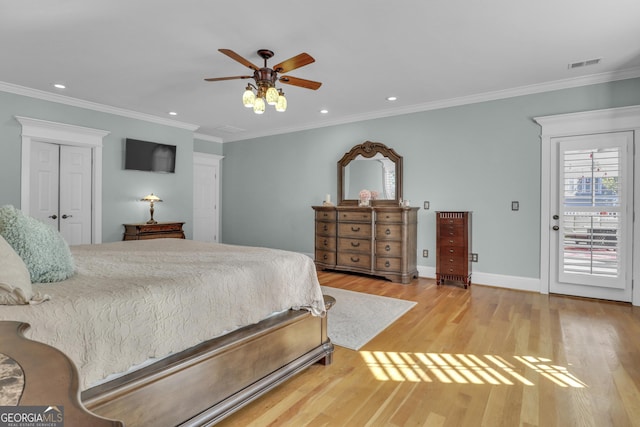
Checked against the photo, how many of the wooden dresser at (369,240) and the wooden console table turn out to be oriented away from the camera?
0

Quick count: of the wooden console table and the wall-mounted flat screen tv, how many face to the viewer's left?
0

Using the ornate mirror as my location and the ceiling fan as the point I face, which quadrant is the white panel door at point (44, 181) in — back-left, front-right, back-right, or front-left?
front-right

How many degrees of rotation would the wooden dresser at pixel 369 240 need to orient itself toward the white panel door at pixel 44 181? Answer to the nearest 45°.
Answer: approximately 45° to its right

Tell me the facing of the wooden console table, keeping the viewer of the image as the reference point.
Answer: facing the viewer and to the right of the viewer

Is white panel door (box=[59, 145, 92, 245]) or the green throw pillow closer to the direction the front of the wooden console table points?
the green throw pillow

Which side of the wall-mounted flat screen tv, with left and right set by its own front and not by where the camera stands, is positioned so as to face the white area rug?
front

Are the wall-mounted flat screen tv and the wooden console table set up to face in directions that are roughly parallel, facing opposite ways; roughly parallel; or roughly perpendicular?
roughly parallel

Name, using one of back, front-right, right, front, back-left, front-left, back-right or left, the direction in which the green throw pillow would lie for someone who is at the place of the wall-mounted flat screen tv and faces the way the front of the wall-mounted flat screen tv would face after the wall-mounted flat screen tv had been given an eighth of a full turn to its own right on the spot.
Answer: front

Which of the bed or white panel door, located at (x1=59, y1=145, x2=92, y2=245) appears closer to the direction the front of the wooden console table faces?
the bed

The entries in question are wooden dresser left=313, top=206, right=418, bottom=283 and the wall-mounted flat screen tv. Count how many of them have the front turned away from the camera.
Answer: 0

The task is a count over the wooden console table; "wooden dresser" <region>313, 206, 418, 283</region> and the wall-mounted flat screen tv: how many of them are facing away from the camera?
0

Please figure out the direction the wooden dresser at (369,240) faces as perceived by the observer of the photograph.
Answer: facing the viewer and to the left of the viewer

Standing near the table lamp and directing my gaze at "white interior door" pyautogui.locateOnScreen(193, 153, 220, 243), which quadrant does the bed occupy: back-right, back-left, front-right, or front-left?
back-right

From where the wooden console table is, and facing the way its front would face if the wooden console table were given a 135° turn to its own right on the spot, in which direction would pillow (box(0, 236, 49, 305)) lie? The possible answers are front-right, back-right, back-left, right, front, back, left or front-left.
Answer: left

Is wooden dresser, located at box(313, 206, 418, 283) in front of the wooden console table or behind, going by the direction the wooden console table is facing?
in front

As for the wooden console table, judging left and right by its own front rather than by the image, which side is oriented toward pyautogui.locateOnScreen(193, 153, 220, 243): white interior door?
left
